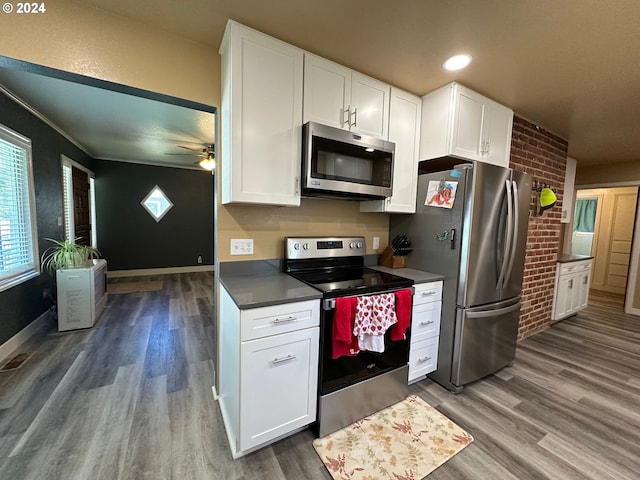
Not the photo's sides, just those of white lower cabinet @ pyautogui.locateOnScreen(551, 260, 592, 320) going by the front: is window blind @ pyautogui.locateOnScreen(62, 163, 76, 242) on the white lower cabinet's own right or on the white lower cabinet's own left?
on the white lower cabinet's own right

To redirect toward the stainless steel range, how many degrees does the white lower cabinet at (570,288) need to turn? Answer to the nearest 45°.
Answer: approximately 45° to its right

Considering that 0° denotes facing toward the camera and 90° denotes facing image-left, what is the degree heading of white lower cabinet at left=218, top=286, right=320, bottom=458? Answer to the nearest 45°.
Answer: approximately 315°

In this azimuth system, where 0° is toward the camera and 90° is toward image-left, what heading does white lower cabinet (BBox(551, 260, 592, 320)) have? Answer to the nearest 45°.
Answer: approximately 315°

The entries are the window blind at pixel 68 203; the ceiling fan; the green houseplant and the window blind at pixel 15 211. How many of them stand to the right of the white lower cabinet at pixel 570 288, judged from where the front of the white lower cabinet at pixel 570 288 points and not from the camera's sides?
4

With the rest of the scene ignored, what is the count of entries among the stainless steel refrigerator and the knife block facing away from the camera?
0

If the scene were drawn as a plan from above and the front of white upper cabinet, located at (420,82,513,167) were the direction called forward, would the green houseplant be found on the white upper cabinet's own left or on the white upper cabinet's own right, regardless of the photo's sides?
on the white upper cabinet's own right

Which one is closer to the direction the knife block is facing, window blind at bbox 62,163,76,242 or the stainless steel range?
the stainless steel range

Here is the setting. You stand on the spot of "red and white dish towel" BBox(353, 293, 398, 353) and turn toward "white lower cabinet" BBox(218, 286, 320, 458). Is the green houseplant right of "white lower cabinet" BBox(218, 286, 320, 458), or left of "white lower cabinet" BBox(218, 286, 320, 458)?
right

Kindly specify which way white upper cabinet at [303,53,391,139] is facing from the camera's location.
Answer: facing the viewer and to the right of the viewer
